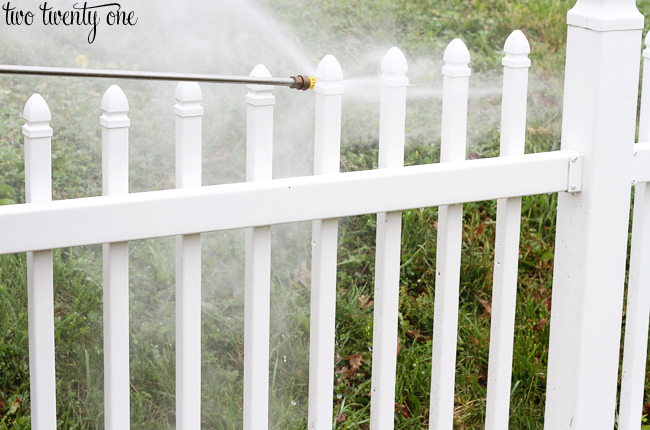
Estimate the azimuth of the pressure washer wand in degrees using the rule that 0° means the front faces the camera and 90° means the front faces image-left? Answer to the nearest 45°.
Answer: approximately 270°
